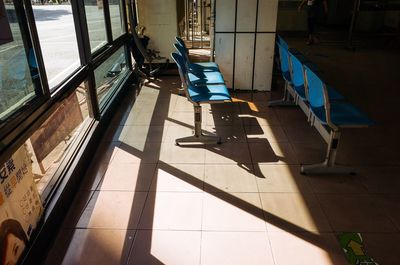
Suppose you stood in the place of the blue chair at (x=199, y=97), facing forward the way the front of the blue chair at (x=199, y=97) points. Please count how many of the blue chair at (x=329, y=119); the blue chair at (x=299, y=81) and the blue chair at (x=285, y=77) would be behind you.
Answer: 0

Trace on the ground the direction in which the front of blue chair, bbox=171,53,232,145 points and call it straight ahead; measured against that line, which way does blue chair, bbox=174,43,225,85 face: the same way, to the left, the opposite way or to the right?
the same way

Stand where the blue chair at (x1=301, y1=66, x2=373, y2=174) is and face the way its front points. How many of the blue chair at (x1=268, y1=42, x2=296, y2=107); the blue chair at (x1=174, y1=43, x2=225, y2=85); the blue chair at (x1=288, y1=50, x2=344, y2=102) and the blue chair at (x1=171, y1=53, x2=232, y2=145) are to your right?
0

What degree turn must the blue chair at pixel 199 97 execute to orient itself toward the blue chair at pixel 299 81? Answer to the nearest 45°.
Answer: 0° — it already faces it

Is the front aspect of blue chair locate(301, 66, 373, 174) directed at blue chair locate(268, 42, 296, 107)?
no

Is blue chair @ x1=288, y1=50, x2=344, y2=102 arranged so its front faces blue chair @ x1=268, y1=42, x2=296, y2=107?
no

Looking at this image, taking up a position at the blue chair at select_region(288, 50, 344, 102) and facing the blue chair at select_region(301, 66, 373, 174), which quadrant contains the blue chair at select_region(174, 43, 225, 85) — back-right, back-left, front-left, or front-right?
back-right

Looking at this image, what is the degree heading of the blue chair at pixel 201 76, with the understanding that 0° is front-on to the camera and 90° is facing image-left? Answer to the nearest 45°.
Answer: approximately 270°

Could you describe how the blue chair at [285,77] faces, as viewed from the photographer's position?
facing to the right of the viewer

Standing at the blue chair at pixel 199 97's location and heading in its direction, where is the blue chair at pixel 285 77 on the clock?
the blue chair at pixel 285 77 is roughly at 11 o'clock from the blue chair at pixel 199 97.

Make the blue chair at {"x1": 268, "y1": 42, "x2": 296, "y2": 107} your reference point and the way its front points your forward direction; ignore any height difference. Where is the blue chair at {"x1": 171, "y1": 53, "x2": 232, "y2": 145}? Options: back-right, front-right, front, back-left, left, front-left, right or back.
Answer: back-right

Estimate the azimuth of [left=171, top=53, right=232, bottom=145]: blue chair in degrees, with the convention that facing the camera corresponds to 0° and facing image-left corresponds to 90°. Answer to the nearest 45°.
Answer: approximately 270°

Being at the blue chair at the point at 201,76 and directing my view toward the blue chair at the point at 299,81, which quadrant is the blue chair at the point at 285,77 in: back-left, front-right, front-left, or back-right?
front-left

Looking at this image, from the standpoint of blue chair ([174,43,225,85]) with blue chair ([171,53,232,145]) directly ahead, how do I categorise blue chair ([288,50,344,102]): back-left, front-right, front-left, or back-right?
front-left

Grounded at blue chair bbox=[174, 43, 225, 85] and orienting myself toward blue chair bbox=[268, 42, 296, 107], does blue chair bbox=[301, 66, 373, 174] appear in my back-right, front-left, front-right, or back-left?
front-right

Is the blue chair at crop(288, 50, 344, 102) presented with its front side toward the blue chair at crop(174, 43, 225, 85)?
no
